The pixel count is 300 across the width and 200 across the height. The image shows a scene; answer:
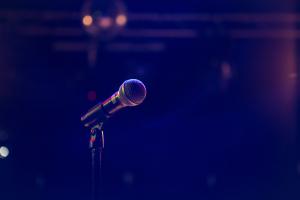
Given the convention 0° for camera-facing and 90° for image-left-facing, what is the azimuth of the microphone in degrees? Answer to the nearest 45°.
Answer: approximately 270°

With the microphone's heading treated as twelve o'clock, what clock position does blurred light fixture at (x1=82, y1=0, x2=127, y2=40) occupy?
The blurred light fixture is roughly at 9 o'clock from the microphone.
